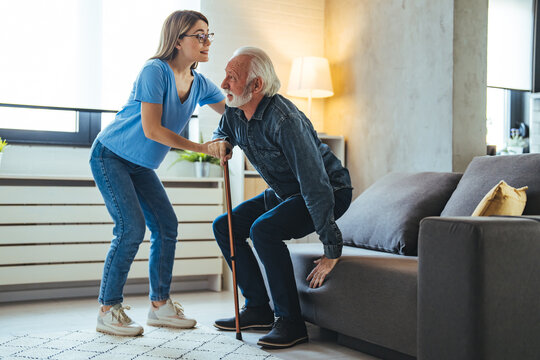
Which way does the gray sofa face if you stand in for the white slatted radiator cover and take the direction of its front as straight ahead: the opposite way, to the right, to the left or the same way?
to the right

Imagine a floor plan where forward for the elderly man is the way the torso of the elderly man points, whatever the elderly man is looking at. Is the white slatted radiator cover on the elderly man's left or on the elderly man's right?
on the elderly man's right

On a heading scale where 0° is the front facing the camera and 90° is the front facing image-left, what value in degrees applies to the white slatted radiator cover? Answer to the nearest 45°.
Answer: approximately 0°

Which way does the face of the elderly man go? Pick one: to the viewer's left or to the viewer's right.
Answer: to the viewer's left

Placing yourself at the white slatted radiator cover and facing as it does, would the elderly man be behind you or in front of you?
in front

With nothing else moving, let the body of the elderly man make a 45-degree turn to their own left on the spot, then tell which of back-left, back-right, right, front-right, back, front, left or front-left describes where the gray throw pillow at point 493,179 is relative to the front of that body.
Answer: left

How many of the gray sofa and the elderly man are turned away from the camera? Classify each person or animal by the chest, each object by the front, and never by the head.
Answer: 0

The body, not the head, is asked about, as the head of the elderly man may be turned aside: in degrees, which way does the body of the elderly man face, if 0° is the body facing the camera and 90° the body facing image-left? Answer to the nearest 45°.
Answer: approximately 45°

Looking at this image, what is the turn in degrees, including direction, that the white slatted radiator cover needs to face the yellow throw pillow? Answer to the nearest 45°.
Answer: approximately 45° to its left

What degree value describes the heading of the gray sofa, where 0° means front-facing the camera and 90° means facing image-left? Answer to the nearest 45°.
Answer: approximately 45°
